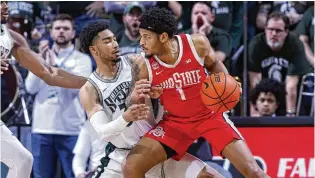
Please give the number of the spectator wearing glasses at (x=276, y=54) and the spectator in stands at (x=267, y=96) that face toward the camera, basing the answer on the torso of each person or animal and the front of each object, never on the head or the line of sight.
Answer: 2

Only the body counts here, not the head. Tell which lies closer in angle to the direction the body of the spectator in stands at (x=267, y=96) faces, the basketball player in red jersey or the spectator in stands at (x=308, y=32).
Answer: the basketball player in red jersey

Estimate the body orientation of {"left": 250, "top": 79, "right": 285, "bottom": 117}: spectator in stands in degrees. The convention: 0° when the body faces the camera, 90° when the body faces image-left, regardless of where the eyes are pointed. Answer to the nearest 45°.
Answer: approximately 0°

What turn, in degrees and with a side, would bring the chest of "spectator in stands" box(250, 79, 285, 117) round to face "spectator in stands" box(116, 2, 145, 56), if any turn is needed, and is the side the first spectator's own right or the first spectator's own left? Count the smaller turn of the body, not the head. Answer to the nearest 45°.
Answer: approximately 90° to the first spectator's own right

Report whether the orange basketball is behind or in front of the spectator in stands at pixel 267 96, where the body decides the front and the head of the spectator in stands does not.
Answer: in front
